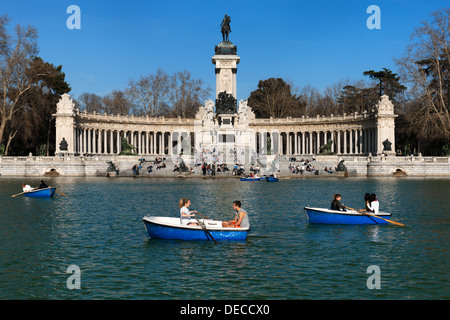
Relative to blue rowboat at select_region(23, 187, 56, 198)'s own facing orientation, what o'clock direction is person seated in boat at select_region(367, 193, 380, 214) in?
The person seated in boat is roughly at 2 o'clock from the blue rowboat.

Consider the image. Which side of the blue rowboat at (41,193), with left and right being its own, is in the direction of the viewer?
right

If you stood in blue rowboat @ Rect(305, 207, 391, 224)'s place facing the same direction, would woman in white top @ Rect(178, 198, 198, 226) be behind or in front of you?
in front

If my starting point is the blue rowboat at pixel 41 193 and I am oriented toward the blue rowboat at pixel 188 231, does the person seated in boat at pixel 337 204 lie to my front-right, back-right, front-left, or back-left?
front-left

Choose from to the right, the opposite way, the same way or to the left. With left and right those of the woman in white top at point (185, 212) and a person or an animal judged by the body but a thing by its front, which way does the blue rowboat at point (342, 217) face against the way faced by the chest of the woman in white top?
the opposite way

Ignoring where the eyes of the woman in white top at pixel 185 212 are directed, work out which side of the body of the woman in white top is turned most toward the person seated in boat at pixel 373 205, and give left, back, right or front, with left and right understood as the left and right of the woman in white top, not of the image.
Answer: front

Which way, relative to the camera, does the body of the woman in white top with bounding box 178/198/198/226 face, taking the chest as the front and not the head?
to the viewer's right

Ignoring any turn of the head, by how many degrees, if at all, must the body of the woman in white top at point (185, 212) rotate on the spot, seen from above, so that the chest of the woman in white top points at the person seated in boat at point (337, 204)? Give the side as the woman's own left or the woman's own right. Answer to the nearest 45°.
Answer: approximately 45° to the woman's own left

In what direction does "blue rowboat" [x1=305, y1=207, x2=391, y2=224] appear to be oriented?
to the viewer's left

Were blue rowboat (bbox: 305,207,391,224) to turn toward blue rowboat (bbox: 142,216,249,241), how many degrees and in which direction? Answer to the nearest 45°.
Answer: approximately 45° to its left
